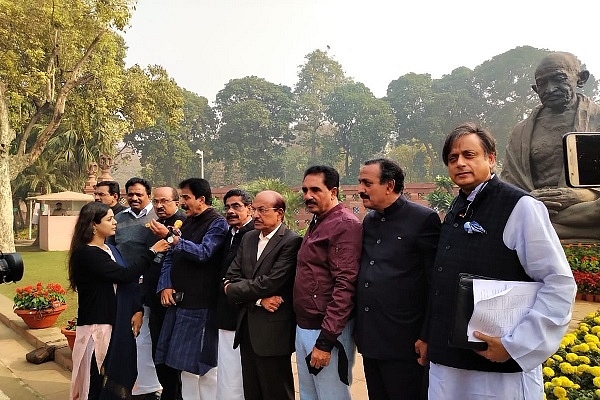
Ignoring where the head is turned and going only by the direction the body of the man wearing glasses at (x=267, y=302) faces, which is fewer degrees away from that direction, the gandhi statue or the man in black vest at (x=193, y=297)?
the man in black vest

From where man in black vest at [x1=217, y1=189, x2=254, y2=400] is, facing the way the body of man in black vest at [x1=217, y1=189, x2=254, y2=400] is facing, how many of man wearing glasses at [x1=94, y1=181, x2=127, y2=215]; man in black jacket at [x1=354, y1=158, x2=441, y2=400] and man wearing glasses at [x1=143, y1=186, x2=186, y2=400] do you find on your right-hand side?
2

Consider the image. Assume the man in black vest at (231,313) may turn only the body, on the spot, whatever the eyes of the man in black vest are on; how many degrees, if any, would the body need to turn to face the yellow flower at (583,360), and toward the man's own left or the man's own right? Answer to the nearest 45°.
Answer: approximately 135° to the man's own left

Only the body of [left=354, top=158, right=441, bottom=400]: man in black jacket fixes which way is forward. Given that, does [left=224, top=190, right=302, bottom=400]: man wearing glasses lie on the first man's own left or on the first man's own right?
on the first man's own right

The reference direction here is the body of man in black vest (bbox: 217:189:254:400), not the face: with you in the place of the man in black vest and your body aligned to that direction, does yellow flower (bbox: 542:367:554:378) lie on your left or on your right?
on your left

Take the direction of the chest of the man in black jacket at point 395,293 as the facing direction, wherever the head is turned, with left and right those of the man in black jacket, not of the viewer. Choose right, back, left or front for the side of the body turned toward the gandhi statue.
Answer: back

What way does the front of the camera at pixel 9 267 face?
to the viewer's right
